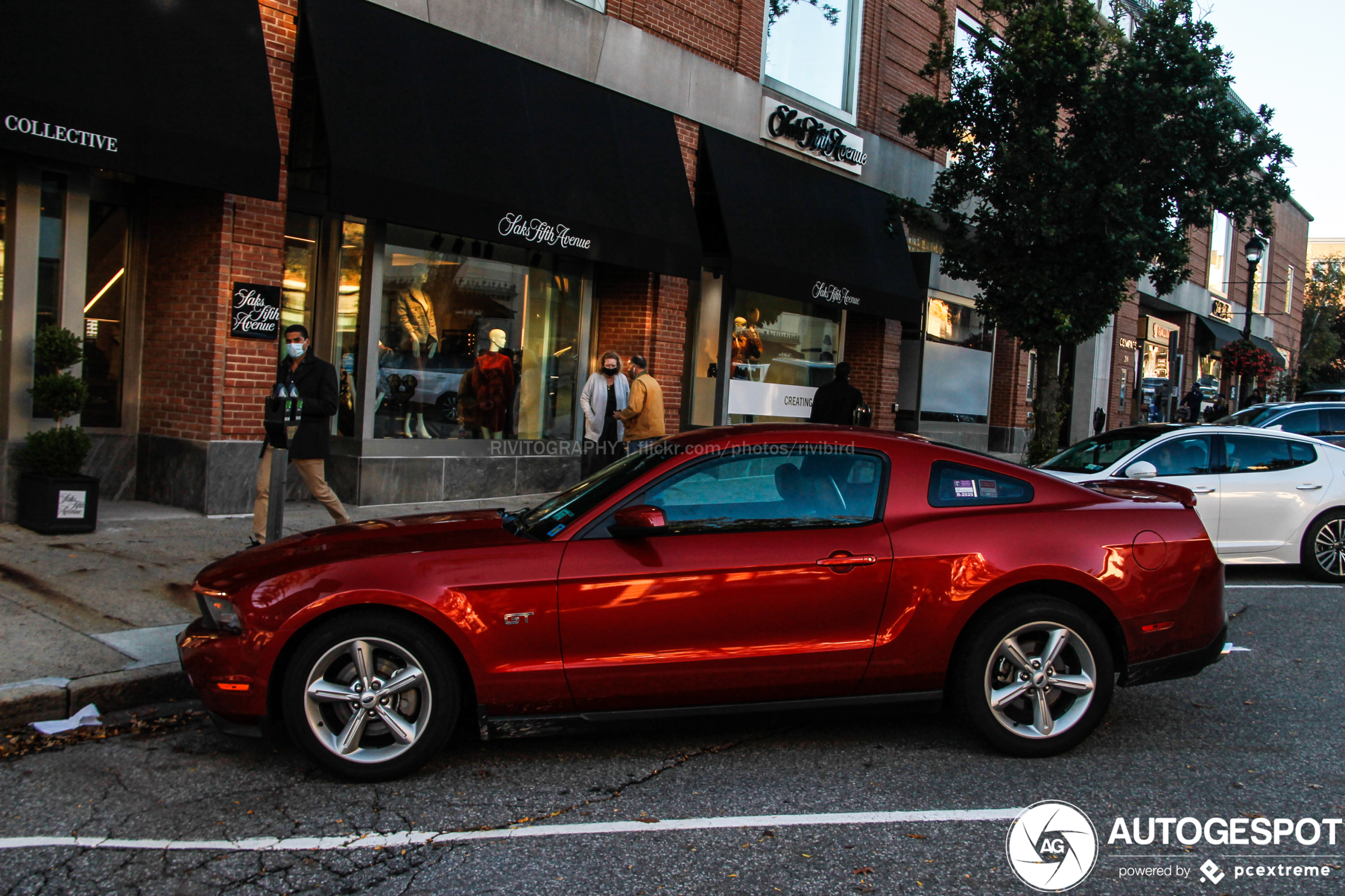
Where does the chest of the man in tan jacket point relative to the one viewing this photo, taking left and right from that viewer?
facing away from the viewer and to the left of the viewer

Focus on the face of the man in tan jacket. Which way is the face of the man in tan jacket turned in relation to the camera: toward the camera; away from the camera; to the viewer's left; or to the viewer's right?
to the viewer's left

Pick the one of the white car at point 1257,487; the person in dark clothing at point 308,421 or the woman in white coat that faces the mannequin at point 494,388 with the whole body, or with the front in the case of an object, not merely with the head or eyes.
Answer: the white car

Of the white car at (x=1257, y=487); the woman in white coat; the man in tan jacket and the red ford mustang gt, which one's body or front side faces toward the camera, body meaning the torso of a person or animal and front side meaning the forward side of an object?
the woman in white coat

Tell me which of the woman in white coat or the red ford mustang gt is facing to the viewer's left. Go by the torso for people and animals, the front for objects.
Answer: the red ford mustang gt

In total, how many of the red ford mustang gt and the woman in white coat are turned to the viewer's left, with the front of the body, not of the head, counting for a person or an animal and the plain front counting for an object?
1

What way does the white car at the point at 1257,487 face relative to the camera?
to the viewer's left

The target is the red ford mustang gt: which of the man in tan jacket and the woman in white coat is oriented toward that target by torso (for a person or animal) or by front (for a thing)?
the woman in white coat

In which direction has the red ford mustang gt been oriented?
to the viewer's left

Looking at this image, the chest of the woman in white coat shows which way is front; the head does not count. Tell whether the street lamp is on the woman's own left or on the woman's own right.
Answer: on the woman's own left

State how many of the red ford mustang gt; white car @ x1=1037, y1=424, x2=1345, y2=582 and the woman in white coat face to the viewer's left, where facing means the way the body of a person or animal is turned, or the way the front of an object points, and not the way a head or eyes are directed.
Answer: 2
